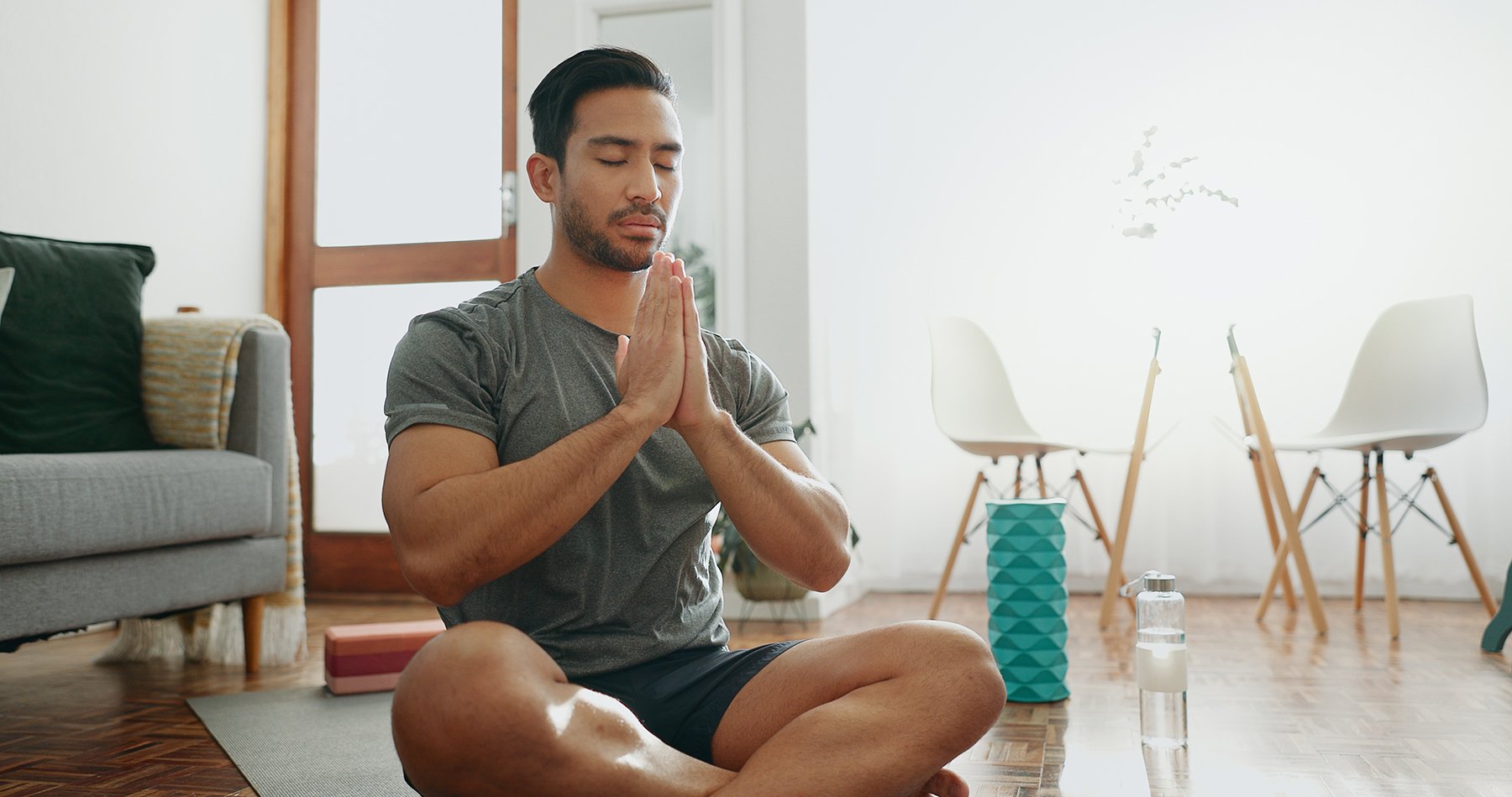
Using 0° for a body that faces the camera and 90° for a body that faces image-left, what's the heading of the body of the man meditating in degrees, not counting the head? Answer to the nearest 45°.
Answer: approximately 315°

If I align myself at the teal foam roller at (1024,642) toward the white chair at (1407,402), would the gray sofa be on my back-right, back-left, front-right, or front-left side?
back-left

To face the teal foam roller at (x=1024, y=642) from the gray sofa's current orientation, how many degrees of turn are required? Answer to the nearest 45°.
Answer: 0° — it already faces it

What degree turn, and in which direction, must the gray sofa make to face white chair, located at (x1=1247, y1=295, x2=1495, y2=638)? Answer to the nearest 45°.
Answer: approximately 45° to its left

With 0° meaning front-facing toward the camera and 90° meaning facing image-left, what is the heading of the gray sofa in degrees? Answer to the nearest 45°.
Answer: approximately 315°

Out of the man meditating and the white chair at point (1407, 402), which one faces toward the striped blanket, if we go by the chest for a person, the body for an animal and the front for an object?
the white chair

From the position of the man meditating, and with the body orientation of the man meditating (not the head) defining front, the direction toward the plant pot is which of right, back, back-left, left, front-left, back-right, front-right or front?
back-left
